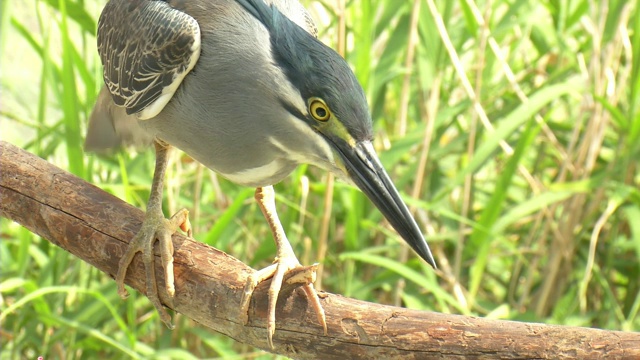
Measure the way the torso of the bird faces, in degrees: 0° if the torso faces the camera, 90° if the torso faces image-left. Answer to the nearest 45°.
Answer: approximately 315°
